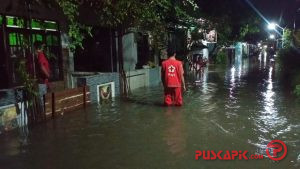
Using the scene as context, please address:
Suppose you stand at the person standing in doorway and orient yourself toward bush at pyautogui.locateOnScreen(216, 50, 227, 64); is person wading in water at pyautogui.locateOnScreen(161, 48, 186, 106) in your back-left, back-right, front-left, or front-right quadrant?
front-right

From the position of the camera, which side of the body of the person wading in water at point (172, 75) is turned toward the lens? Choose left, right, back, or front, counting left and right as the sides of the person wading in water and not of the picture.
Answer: back

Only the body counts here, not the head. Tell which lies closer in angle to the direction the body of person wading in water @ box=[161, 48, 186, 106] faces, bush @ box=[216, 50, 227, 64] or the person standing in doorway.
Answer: the bush

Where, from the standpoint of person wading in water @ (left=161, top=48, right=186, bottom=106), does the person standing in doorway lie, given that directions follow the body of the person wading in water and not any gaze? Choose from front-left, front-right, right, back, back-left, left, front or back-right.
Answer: left

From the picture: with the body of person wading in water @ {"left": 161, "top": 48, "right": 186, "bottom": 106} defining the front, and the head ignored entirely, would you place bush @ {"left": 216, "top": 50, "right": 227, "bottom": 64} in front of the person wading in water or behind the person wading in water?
in front
